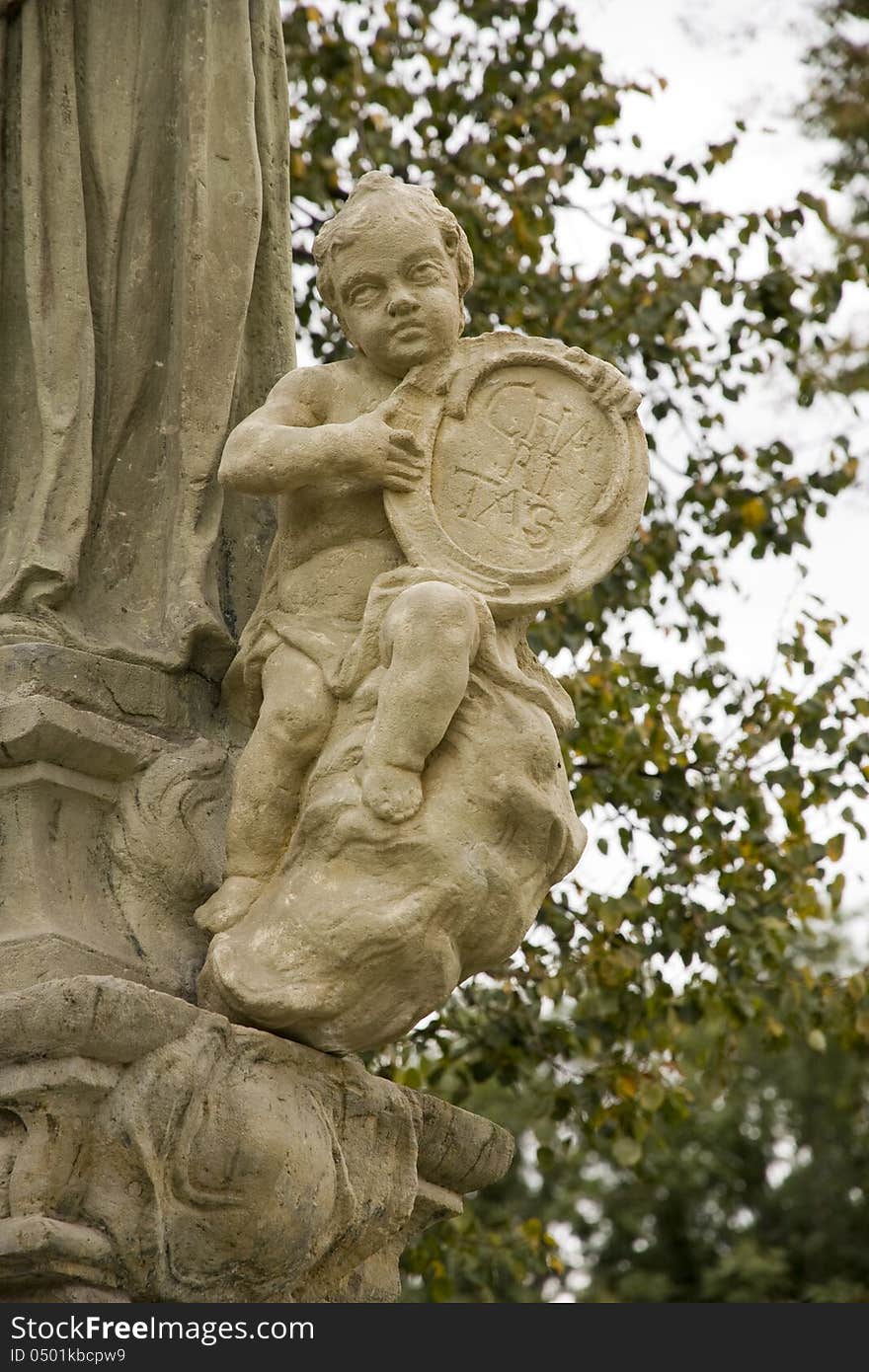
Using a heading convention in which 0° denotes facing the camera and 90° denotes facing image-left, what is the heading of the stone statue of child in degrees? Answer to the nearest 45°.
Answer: approximately 0°
